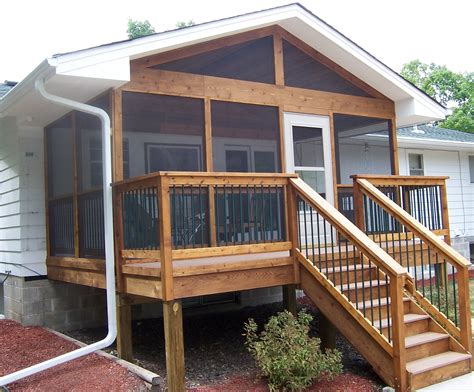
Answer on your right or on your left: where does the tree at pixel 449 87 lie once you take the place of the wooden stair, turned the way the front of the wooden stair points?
on your left

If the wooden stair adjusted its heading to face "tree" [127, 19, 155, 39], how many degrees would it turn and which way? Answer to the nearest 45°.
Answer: approximately 180°

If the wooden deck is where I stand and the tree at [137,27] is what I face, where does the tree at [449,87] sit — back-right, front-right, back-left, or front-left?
front-right

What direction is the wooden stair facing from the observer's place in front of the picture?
facing the viewer and to the right of the viewer

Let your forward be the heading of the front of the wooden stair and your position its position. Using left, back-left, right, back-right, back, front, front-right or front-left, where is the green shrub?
right
